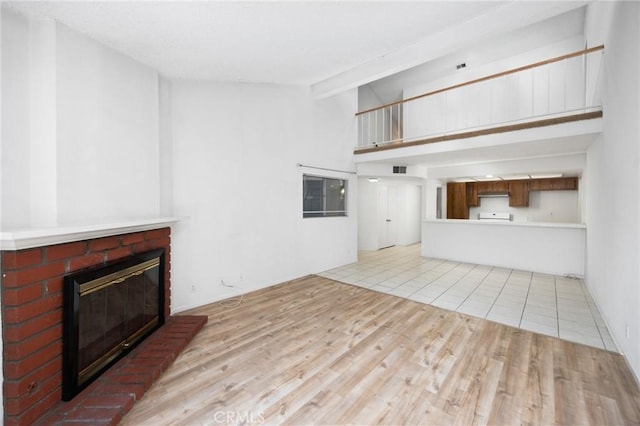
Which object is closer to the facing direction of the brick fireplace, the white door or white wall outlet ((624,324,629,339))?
the white wall outlet

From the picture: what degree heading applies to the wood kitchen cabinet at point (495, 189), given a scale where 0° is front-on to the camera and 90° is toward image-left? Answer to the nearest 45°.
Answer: approximately 0°

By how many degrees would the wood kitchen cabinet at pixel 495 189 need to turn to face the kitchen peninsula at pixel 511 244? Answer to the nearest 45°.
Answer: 0° — it already faces it

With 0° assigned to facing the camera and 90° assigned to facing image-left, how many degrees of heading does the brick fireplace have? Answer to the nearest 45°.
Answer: approximately 315°

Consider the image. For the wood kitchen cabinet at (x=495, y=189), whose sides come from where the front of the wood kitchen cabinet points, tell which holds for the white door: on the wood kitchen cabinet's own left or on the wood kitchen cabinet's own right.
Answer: on the wood kitchen cabinet's own right

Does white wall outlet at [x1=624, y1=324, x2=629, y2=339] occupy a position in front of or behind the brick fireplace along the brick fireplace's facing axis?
in front

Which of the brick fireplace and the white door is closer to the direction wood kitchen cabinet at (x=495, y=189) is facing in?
the brick fireplace

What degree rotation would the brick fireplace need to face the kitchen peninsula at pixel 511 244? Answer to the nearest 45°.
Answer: approximately 45° to its left
